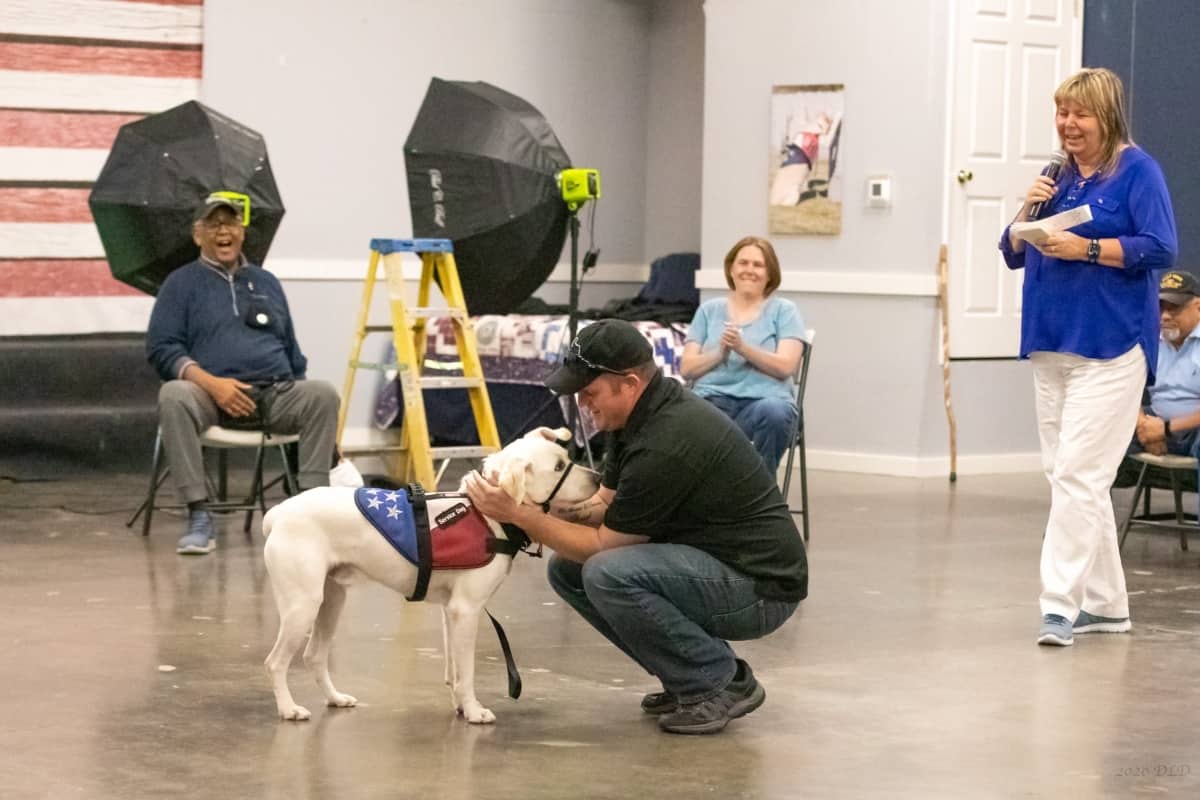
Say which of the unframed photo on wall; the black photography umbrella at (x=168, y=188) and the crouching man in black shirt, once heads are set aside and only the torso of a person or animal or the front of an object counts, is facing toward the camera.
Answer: the unframed photo on wall

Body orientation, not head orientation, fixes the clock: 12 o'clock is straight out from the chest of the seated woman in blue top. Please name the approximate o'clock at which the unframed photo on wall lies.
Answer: The unframed photo on wall is roughly at 6 o'clock from the seated woman in blue top.

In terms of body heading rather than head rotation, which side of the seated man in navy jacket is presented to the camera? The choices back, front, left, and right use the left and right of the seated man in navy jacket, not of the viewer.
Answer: front

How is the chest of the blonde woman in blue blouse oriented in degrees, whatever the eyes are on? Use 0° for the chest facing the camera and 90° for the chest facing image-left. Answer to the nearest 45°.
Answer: approximately 45°

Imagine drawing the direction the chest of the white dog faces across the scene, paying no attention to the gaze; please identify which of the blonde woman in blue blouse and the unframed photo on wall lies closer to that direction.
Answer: the blonde woman in blue blouse

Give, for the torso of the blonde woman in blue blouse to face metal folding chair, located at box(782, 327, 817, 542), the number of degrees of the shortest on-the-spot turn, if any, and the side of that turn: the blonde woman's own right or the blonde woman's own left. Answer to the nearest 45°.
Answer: approximately 90° to the blonde woman's own right

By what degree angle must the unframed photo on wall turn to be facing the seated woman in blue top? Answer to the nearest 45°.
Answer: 0° — it already faces them

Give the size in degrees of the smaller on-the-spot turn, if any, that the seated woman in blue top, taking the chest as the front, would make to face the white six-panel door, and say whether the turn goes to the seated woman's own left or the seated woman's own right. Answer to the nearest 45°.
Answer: approximately 135° to the seated woman's own left

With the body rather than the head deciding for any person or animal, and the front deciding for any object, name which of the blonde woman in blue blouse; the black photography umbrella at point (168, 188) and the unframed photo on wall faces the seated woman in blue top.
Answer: the unframed photo on wall

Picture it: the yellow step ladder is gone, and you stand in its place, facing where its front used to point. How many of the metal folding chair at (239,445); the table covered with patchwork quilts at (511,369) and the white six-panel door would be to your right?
1

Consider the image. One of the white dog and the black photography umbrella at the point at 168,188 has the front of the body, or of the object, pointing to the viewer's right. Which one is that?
the white dog

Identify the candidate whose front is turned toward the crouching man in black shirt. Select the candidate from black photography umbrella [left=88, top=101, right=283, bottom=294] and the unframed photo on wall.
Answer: the unframed photo on wall

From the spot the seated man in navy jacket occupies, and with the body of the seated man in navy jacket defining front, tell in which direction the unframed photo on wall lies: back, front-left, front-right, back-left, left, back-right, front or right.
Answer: back-left

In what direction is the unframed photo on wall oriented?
toward the camera

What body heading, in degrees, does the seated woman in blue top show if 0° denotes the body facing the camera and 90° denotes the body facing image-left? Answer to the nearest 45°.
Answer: approximately 0°

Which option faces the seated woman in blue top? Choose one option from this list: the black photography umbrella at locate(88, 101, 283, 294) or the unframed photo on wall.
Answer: the unframed photo on wall

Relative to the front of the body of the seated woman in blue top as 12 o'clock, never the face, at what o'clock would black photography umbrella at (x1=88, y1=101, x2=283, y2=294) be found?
The black photography umbrella is roughly at 3 o'clock from the seated woman in blue top.

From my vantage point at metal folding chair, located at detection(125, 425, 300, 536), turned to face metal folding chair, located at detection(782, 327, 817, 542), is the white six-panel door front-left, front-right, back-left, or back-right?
front-left

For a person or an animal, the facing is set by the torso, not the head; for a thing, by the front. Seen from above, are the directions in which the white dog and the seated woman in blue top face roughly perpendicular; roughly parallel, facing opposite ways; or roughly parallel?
roughly perpendicular

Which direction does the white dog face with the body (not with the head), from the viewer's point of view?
to the viewer's right
